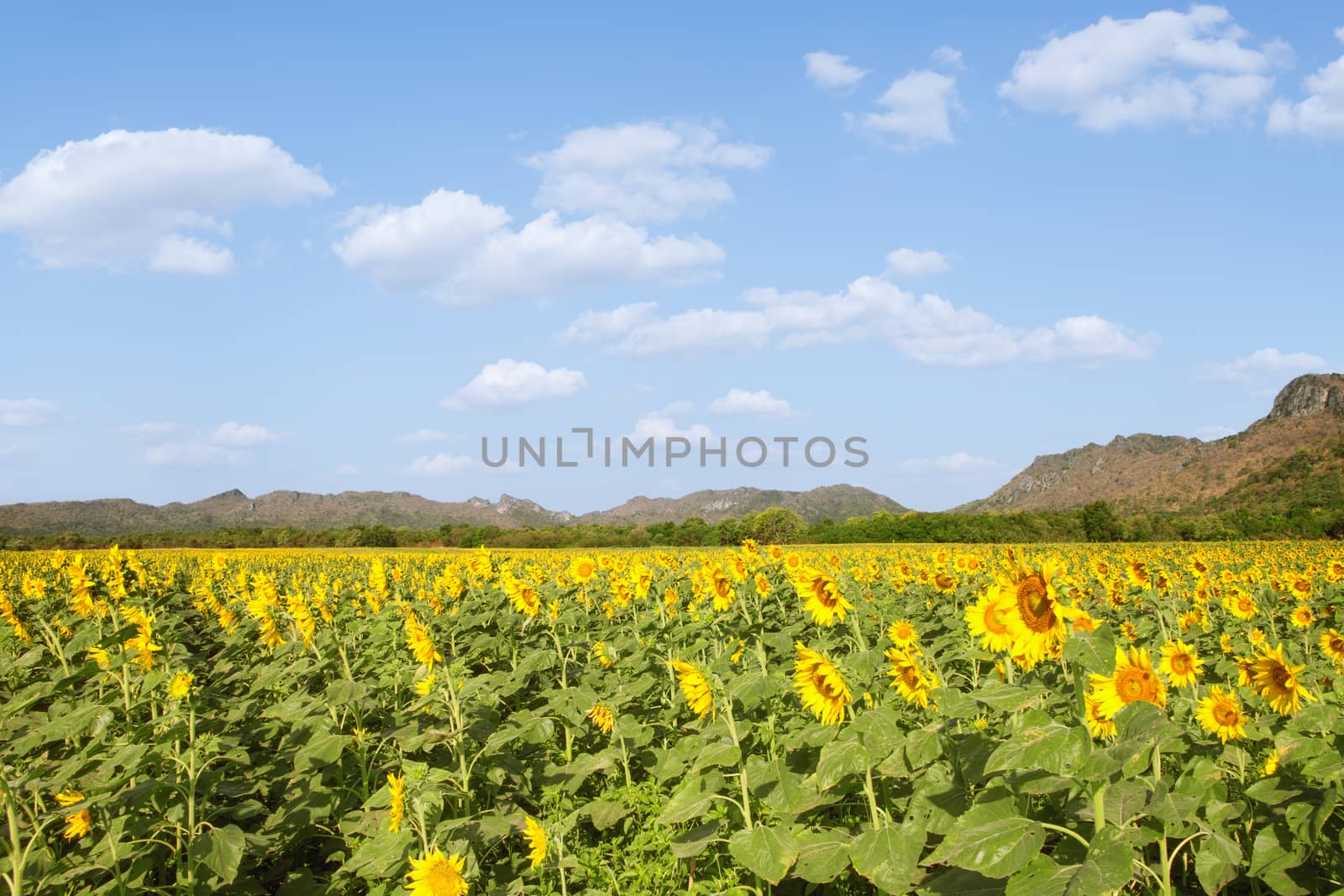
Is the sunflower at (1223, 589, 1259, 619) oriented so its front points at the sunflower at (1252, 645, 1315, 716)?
yes

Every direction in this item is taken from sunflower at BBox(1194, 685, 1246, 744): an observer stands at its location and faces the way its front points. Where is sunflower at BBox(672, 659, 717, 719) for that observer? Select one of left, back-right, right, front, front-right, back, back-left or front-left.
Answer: front-right

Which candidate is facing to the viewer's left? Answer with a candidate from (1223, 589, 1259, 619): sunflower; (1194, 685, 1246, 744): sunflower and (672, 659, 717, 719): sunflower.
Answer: (672, 659, 717, 719): sunflower

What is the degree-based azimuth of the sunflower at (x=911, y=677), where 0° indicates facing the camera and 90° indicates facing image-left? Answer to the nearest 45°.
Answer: approximately 45°

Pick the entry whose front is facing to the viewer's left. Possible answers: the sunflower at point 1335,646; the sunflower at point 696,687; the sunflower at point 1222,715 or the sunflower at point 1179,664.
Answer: the sunflower at point 696,687

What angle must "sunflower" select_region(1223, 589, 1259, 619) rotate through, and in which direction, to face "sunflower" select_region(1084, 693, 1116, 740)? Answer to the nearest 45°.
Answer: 0° — it already faces it

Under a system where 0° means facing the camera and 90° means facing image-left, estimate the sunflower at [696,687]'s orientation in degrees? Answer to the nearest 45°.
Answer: approximately 90°

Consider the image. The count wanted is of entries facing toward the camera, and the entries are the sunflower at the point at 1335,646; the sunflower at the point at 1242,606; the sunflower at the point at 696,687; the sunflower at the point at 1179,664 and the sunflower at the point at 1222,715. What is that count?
4

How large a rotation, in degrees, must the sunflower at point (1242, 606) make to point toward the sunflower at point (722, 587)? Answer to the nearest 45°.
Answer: approximately 45° to its right
